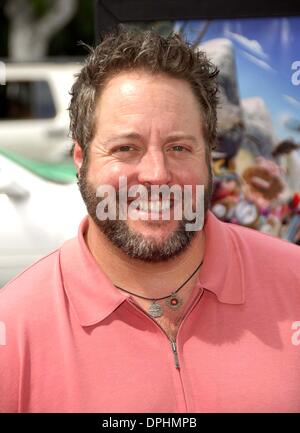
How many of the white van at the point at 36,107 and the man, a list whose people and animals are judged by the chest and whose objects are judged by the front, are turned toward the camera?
1

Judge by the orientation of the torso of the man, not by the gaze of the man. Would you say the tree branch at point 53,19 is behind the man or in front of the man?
behind

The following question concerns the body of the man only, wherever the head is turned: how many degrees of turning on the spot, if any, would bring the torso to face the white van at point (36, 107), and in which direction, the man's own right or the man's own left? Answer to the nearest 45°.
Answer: approximately 180°

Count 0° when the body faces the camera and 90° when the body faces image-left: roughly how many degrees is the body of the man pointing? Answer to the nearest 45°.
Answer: approximately 0°
